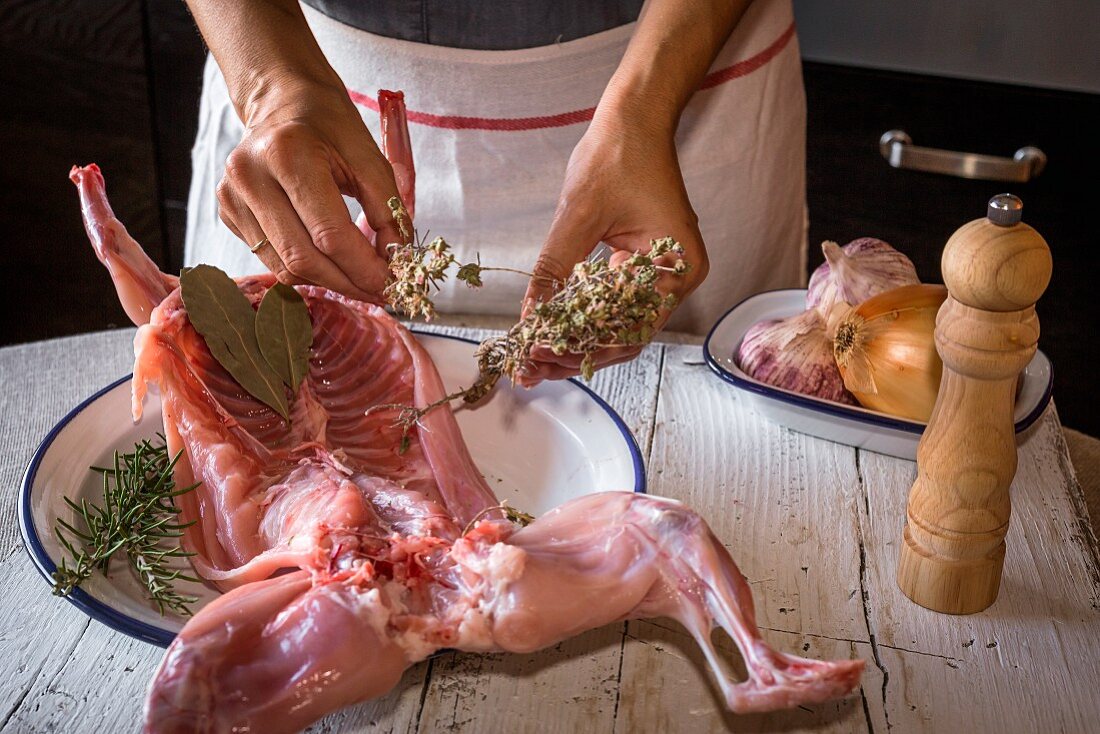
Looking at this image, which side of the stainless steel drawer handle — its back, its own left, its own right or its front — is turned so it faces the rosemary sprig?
front

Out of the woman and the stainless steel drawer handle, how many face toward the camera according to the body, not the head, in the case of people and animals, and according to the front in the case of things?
2

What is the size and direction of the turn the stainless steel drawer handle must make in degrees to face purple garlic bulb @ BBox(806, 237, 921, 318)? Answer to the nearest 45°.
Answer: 0° — it already faces it

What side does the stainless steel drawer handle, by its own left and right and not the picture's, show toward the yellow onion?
front

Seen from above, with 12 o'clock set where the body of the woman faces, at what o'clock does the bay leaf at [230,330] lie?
The bay leaf is roughly at 1 o'clock from the woman.

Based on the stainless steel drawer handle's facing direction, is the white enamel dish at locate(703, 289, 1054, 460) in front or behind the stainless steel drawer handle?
in front

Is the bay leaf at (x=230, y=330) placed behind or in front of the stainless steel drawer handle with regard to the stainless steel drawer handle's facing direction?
in front

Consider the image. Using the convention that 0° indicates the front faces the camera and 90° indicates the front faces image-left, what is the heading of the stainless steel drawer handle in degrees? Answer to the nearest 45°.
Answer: approximately 0°
